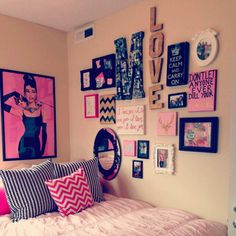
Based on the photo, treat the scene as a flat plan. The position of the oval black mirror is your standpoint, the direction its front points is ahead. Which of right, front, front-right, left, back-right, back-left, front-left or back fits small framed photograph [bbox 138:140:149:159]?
left

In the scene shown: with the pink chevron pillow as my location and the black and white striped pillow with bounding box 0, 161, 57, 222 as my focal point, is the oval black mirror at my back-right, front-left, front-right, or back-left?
back-right

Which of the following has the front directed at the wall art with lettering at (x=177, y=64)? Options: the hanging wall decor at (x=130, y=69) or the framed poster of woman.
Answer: the framed poster of woman

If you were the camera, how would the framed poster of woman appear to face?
facing the viewer and to the right of the viewer

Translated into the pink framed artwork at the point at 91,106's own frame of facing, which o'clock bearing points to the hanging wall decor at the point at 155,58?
The hanging wall decor is roughly at 9 o'clock from the pink framed artwork.

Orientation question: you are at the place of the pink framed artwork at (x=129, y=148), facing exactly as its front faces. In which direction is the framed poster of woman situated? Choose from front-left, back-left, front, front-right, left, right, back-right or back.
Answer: front-right

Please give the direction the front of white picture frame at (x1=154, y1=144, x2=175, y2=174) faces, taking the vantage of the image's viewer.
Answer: facing the viewer and to the left of the viewer

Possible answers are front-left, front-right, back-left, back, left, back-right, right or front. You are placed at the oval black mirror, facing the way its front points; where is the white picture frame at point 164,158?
left

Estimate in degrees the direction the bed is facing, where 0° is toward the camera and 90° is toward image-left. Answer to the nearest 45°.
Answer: approximately 315°

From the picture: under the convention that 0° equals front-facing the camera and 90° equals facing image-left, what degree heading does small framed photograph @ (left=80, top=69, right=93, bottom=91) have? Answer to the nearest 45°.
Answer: approximately 45°

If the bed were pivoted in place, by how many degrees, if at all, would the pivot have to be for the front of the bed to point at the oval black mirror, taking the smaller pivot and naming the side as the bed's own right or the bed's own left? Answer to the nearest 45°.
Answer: approximately 135° to the bed's own left

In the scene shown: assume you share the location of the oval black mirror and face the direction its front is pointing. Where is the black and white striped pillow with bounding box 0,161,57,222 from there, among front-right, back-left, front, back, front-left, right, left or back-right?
front

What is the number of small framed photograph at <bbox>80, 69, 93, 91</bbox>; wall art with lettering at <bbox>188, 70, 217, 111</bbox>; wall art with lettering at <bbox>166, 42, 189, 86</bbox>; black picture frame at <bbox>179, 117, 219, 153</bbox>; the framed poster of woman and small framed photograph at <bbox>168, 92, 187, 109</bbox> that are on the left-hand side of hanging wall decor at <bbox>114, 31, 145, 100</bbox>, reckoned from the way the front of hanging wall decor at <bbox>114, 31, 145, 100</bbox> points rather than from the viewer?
4

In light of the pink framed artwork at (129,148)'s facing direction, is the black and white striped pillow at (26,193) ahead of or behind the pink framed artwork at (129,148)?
ahead
